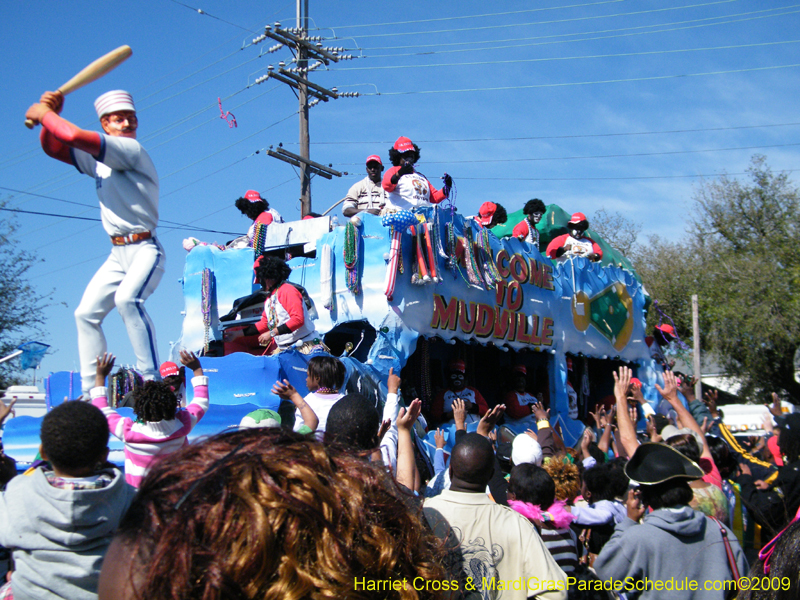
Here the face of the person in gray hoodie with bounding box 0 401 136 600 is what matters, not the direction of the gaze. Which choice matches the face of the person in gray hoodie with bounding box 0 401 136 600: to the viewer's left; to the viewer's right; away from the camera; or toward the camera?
away from the camera

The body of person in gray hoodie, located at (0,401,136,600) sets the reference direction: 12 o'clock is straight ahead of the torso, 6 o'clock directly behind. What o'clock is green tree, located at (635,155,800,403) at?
The green tree is roughly at 2 o'clock from the person in gray hoodie.

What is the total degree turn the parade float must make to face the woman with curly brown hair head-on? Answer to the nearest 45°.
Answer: approximately 45° to its left

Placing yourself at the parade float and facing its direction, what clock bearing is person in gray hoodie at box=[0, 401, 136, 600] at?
The person in gray hoodie is roughly at 11 o'clock from the parade float.

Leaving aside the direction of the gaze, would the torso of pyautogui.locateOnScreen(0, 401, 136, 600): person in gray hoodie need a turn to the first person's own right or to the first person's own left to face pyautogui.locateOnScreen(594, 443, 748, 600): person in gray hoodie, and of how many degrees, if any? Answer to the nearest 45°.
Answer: approximately 90° to the first person's own right

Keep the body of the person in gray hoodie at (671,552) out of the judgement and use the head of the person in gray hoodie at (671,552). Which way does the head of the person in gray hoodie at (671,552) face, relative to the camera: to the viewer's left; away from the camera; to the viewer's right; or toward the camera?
away from the camera

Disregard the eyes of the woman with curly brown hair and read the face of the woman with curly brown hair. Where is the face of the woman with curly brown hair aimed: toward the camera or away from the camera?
away from the camera

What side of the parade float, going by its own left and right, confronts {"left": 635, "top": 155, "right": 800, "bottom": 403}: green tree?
back

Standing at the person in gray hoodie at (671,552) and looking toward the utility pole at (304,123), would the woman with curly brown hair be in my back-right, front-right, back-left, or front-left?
back-left

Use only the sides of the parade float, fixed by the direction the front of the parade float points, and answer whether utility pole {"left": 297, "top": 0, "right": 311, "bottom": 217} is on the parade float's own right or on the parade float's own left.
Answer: on the parade float's own right

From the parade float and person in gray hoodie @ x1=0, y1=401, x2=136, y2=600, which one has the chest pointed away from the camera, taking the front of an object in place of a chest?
the person in gray hoodie

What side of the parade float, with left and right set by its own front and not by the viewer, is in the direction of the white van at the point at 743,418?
back

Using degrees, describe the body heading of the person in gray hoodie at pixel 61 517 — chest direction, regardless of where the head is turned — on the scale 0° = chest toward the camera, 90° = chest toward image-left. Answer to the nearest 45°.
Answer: approximately 180°

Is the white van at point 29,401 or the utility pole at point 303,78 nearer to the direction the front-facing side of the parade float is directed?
the white van

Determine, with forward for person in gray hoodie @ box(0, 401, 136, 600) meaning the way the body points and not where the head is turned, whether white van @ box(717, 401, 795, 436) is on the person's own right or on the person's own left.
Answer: on the person's own right

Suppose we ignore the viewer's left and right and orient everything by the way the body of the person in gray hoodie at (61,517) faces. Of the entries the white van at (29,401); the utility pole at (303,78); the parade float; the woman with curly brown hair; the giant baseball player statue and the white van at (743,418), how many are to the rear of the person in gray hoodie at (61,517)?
1

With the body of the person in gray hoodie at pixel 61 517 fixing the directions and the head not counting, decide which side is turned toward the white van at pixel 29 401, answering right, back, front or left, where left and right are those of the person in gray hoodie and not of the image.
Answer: front

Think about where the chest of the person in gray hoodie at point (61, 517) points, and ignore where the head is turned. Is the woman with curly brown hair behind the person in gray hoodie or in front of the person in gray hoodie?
behind

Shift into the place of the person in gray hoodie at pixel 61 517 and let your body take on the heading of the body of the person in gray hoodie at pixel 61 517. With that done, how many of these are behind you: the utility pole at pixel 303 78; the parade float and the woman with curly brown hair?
1

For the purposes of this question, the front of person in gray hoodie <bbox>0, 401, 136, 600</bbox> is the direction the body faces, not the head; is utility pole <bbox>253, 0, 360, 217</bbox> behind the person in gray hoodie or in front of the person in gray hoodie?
in front

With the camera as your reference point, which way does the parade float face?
facing the viewer and to the left of the viewer
